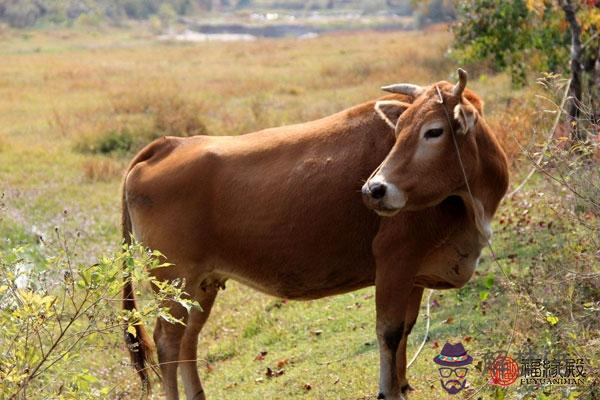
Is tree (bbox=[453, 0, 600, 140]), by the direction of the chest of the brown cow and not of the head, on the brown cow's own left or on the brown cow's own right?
on the brown cow's own left

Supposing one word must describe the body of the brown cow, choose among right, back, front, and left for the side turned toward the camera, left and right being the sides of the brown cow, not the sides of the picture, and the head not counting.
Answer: right
